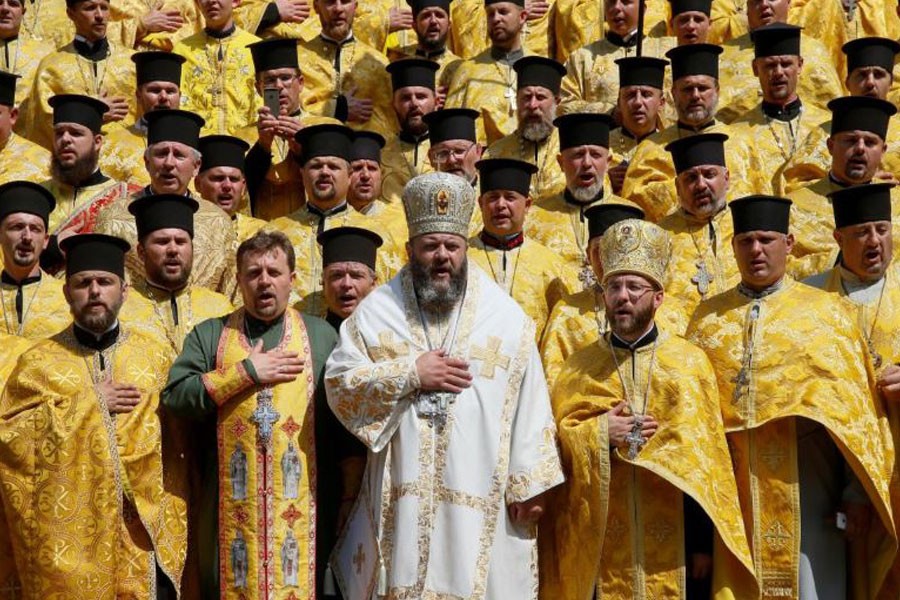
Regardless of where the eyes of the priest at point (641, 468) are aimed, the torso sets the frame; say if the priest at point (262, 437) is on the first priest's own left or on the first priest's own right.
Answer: on the first priest's own right

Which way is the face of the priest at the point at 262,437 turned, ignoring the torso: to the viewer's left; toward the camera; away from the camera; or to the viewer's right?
toward the camera

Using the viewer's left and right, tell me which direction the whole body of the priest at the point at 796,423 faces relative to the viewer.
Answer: facing the viewer and to the left of the viewer

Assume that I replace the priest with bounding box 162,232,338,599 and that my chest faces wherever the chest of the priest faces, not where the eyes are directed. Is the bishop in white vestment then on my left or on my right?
on my left

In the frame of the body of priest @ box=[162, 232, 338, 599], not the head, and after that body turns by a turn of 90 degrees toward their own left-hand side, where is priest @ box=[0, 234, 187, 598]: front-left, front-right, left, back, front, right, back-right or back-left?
back

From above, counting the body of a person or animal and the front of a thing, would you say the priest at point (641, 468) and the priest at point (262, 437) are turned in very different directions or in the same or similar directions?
same or similar directions

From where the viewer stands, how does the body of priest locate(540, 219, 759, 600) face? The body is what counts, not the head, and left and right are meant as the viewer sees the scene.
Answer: facing the viewer

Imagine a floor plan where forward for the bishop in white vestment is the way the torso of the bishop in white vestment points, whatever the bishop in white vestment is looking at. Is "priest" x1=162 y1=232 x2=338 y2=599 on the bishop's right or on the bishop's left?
on the bishop's right

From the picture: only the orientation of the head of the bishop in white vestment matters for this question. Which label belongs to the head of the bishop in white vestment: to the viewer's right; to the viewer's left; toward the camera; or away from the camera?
toward the camera

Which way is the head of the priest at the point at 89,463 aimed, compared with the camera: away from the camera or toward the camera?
toward the camera

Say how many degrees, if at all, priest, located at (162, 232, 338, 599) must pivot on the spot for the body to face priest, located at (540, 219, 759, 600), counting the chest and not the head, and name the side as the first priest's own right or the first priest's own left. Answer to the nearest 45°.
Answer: approximately 90° to the first priest's own left

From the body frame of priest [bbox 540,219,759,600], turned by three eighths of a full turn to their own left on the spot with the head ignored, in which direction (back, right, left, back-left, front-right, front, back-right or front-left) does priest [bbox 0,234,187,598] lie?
back-left

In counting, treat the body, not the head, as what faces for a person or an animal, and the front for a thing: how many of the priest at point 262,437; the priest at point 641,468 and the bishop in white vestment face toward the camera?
3

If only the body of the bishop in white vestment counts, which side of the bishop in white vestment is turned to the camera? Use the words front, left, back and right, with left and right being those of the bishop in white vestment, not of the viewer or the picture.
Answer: front
